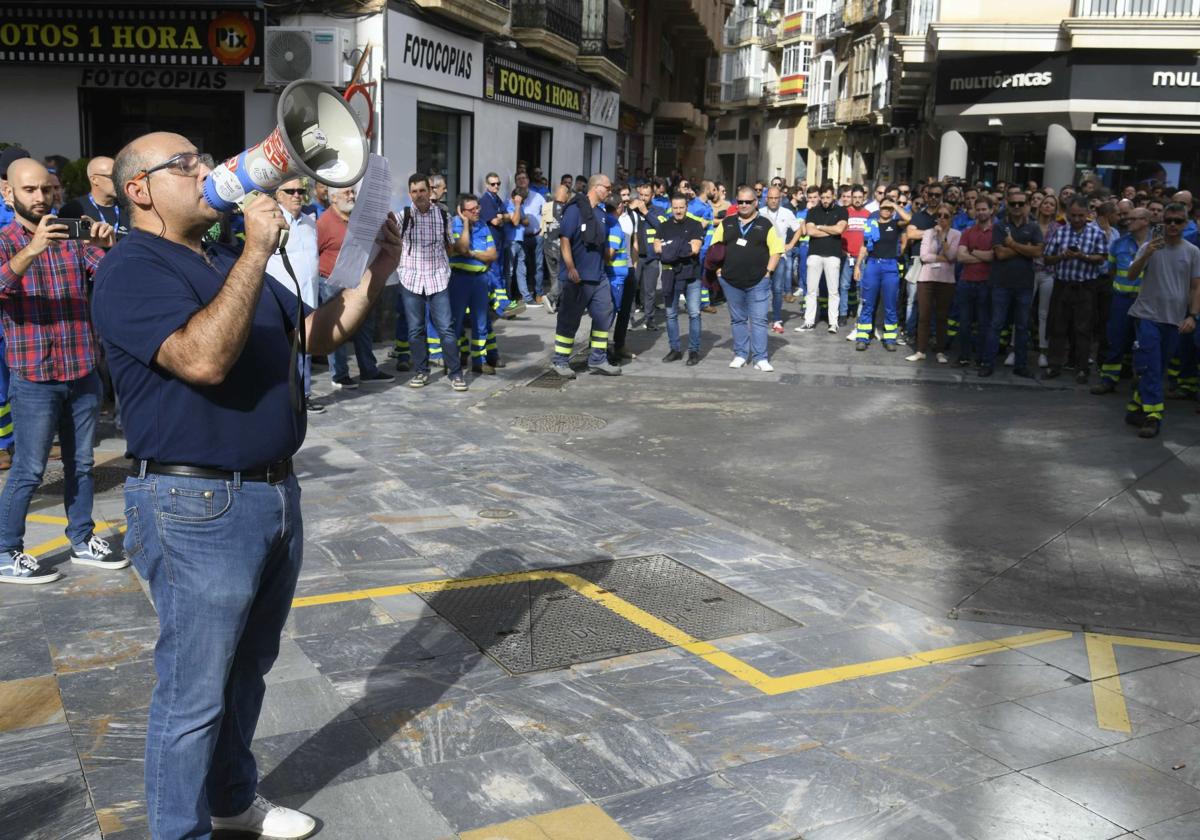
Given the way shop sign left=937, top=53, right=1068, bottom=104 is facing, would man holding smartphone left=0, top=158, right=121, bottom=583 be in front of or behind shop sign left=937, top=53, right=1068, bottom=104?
in front

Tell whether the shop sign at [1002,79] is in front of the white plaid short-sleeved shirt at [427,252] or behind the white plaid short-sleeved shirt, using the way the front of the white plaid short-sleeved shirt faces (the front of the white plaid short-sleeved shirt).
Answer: behind

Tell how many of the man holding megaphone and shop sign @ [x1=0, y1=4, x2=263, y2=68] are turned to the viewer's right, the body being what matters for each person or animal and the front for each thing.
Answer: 1

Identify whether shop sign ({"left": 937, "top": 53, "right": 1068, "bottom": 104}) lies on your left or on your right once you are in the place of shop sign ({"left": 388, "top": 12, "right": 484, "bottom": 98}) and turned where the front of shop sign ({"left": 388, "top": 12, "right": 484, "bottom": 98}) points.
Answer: on your left

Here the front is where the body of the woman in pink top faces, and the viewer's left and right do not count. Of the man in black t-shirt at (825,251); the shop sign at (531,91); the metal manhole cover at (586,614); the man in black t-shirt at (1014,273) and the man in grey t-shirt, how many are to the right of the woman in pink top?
2

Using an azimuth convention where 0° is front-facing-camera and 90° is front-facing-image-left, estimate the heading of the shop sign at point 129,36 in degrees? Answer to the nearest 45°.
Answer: approximately 0°

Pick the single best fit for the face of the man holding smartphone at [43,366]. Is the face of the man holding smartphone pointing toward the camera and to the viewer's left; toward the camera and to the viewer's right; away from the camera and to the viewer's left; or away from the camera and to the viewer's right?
toward the camera and to the viewer's right

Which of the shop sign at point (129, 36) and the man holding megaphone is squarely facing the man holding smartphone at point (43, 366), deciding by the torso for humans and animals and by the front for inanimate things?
the shop sign

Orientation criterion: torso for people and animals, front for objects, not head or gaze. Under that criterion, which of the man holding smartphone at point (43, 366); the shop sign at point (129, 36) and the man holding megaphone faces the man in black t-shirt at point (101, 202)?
the shop sign

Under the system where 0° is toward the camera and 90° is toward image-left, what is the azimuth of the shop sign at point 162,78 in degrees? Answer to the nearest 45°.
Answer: approximately 0°

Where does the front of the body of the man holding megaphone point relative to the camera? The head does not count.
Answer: to the viewer's right

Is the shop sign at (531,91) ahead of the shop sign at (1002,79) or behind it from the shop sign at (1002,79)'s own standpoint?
ahead
